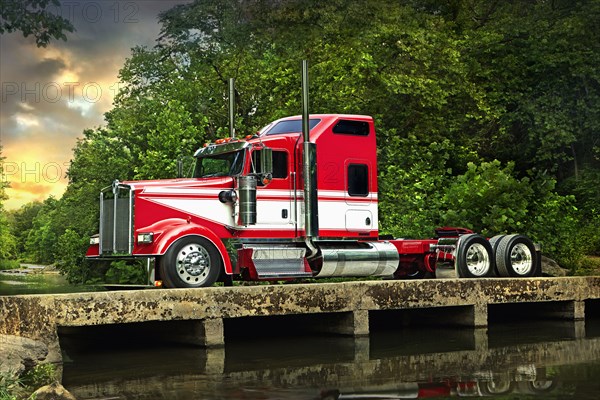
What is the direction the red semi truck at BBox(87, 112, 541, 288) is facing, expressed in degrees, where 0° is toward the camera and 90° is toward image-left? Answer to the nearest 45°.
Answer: approximately 45°

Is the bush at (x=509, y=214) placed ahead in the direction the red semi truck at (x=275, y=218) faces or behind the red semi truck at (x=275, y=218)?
behind
